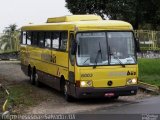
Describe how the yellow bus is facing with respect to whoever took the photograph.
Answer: facing the viewer and to the right of the viewer
